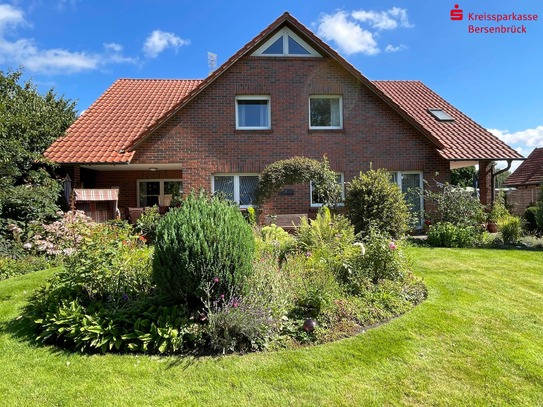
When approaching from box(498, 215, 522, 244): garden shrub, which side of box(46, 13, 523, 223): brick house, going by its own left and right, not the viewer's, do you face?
left

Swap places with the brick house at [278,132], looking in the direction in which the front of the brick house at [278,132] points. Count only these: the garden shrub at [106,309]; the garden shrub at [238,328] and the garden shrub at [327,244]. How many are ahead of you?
3

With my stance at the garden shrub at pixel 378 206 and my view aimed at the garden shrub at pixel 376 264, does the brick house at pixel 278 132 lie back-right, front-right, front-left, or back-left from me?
back-right

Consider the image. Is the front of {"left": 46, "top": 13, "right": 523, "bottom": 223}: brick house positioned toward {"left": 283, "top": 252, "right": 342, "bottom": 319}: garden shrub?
yes

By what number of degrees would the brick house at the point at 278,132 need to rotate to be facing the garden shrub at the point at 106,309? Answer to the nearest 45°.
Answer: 0° — it already faces it

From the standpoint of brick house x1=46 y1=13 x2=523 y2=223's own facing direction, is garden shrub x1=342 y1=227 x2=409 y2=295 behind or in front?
in front

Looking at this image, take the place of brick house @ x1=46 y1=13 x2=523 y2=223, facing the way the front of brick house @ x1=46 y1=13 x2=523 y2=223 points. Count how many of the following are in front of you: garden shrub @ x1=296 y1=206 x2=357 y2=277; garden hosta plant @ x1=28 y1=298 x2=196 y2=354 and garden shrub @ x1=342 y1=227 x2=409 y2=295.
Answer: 3

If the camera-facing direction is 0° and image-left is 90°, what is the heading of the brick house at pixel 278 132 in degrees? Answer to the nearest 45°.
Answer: approximately 0°

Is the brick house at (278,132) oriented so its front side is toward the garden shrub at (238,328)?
yes

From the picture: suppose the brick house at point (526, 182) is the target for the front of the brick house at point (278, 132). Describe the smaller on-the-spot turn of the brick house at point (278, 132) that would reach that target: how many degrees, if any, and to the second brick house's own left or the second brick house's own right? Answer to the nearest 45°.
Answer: approximately 135° to the second brick house's own left

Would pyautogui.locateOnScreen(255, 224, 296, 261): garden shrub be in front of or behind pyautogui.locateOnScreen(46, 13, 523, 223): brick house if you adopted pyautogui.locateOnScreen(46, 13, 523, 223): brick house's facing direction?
in front

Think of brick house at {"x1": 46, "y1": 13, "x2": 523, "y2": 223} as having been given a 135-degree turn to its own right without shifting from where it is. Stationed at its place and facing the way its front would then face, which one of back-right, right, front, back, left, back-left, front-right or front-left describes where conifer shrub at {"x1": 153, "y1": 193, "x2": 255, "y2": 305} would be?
back-left

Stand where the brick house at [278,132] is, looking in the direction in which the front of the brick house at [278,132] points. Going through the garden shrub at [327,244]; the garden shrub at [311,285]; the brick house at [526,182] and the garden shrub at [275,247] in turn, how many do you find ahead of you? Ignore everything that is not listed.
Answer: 3
